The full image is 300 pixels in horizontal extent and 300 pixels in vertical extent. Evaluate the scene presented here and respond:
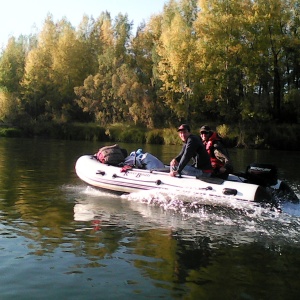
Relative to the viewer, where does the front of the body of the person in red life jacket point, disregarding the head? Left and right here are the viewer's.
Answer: facing the viewer and to the left of the viewer

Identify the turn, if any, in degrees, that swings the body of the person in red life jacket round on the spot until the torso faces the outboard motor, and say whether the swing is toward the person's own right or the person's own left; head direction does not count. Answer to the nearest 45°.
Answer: approximately 135° to the person's own left

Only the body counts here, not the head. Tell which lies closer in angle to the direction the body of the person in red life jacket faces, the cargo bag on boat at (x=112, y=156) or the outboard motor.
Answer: the cargo bag on boat

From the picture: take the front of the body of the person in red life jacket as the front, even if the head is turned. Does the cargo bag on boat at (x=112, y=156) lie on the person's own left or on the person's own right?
on the person's own right
